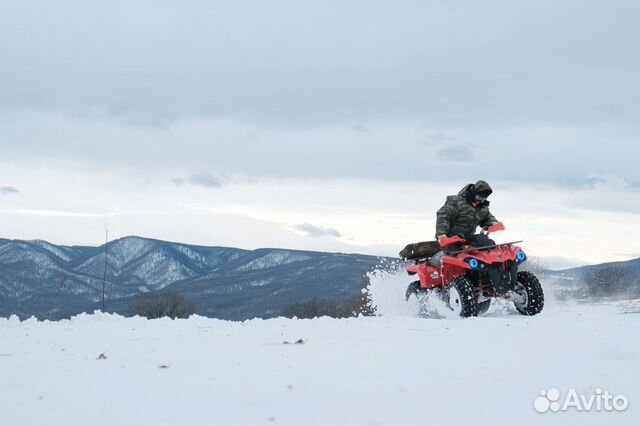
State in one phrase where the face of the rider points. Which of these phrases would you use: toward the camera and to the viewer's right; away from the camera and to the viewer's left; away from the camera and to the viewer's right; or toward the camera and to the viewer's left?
toward the camera and to the viewer's right

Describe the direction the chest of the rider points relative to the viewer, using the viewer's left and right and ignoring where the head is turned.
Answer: facing the viewer and to the right of the viewer

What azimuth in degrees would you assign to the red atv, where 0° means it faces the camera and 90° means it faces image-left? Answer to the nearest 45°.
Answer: approximately 315°
